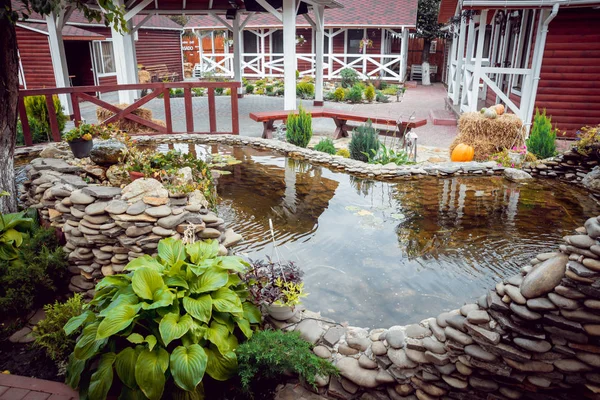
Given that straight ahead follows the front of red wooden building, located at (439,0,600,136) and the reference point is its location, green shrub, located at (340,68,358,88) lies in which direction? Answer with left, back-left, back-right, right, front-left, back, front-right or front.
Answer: front-right

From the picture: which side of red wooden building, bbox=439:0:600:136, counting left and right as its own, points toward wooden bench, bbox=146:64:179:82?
front

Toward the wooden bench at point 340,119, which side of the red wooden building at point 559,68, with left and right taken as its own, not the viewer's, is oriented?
front

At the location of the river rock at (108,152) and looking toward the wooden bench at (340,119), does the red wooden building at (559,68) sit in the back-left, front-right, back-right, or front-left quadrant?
front-right

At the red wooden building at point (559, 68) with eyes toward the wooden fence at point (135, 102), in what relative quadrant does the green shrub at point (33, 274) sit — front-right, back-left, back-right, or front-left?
front-left

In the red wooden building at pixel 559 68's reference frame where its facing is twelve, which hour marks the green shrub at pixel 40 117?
The green shrub is roughly at 11 o'clock from the red wooden building.

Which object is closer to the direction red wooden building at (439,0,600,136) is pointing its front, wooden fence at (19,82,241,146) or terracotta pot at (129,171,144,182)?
the wooden fence

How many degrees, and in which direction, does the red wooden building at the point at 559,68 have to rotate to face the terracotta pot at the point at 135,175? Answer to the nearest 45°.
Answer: approximately 45° to its left

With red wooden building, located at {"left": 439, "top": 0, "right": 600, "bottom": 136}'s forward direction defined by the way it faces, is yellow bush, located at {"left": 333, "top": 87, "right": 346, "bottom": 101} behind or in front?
in front

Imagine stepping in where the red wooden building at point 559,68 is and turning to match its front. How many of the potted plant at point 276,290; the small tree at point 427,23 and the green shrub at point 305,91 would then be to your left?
1

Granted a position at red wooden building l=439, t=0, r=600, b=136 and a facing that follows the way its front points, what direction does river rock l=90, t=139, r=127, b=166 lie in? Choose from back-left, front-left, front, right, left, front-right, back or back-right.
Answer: front-left

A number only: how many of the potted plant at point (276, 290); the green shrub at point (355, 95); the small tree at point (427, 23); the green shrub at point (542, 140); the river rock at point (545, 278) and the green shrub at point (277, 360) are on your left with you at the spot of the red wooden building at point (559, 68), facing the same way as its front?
4

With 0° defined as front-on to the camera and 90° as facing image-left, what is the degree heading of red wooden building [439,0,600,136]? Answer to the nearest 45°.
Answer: approximately 90°

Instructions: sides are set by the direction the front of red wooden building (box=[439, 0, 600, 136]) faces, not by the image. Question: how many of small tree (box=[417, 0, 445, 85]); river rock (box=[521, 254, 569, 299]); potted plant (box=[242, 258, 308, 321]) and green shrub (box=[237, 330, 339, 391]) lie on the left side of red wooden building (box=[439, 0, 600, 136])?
3

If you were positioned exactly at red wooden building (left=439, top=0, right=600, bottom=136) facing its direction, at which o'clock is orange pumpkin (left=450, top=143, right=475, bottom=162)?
The orange pumpkin is roughly at 10 o'clock from the red wooden building.
